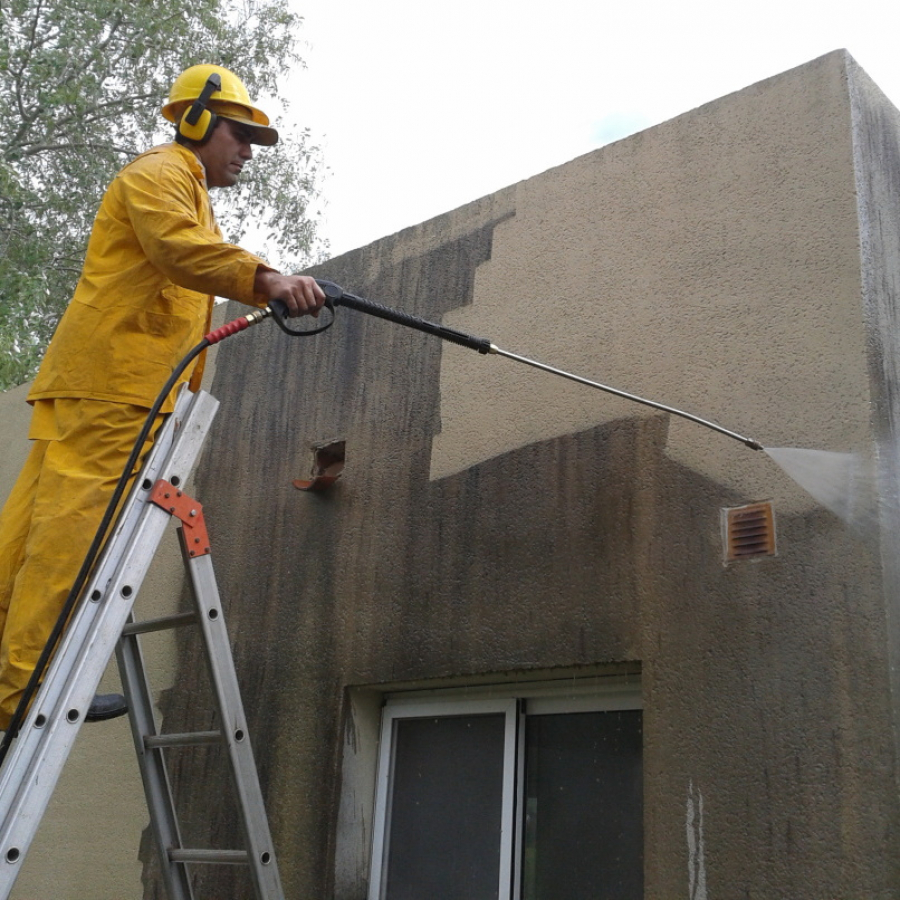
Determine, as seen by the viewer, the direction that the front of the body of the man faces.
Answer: to the viewer's right

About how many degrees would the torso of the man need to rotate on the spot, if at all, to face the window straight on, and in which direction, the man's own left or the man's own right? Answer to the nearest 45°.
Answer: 0° — they already face it

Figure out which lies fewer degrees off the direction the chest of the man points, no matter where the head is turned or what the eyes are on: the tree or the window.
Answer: the window

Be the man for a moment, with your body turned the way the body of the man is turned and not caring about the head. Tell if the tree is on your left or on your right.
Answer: on your left
